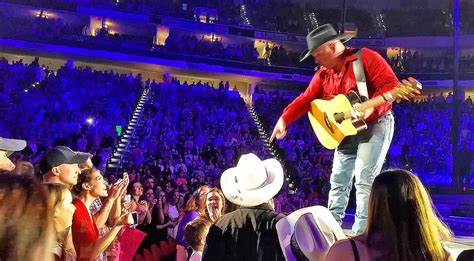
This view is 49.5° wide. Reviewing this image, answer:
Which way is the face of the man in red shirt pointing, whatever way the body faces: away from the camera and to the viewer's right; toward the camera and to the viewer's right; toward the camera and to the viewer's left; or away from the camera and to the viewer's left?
toward the camera and to the viewer's left

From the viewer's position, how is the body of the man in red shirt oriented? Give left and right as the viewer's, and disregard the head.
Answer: facing the viewer and to the left of the viewer

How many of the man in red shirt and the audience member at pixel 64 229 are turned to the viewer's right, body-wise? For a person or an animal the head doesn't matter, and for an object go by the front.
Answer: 1

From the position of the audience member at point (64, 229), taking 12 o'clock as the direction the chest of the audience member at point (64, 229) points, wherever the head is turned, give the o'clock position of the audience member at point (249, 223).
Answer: the audience member at point (249, 223) is roughly at 12 o'clock from the audience member at point (64, 229).

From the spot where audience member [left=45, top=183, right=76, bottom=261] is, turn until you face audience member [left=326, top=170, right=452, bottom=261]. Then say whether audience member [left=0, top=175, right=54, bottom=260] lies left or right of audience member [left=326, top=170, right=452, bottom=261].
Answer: right

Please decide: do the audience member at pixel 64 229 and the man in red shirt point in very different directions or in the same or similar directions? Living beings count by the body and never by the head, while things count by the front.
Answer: very different directions

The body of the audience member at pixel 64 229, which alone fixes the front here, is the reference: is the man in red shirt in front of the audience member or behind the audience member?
in front

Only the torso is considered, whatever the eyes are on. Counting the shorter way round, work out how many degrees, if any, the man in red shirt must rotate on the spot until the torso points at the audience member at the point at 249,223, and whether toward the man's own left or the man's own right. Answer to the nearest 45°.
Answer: approximately 45° to the man's own left

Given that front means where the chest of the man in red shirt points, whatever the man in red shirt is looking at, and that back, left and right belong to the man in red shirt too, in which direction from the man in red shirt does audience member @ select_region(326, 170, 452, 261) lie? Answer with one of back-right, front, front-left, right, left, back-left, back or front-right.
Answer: front-left

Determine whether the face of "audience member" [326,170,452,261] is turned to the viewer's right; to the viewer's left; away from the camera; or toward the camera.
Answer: away from the camera

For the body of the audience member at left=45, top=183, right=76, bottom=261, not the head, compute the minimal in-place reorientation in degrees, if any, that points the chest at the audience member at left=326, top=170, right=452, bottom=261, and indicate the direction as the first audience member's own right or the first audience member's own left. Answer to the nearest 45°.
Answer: approximately 45° to the first audience member's own right

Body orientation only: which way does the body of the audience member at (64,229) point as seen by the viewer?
to the viewer's right

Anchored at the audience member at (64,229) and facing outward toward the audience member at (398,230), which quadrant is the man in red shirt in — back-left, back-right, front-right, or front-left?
front-left

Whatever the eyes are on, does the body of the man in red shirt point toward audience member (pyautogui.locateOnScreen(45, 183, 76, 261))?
yes

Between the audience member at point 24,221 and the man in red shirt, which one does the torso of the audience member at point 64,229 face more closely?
the man in red shirt

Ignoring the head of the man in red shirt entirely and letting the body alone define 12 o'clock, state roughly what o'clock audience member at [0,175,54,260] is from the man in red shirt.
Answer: The audience member is roughly at 11 o'clock from the man in red shirt.
